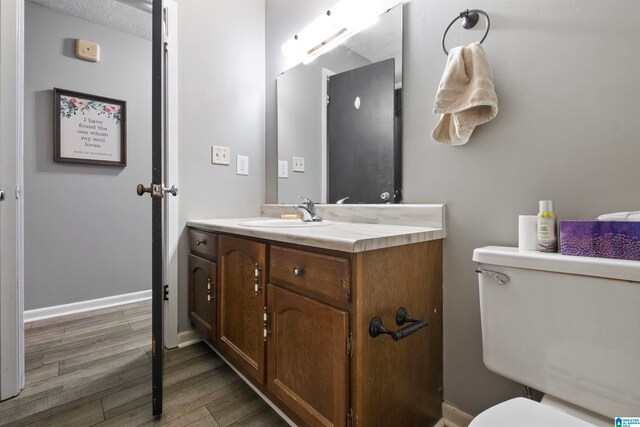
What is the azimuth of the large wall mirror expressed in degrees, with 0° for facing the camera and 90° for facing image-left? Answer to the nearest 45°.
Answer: approximately 45°

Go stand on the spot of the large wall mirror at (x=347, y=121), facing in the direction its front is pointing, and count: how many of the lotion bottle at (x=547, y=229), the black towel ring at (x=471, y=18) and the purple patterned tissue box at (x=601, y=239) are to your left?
3

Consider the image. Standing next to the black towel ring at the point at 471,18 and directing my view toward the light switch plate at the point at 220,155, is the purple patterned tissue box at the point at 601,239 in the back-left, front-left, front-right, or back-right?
back-left

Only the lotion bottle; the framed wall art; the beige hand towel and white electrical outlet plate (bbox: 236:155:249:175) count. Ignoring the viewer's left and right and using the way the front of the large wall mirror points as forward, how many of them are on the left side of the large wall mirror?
2

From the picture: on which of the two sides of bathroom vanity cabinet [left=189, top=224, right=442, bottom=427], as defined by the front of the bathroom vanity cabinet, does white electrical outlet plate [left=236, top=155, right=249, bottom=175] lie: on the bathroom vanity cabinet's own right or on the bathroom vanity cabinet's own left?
on the bathroom vanity cabinet's own right

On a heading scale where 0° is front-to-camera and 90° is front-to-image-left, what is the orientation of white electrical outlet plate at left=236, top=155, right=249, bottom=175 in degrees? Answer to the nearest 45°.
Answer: approximately 315°

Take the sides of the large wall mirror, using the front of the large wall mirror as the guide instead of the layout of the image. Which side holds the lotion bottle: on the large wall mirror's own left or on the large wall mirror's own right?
on the large wall mirror's own left
